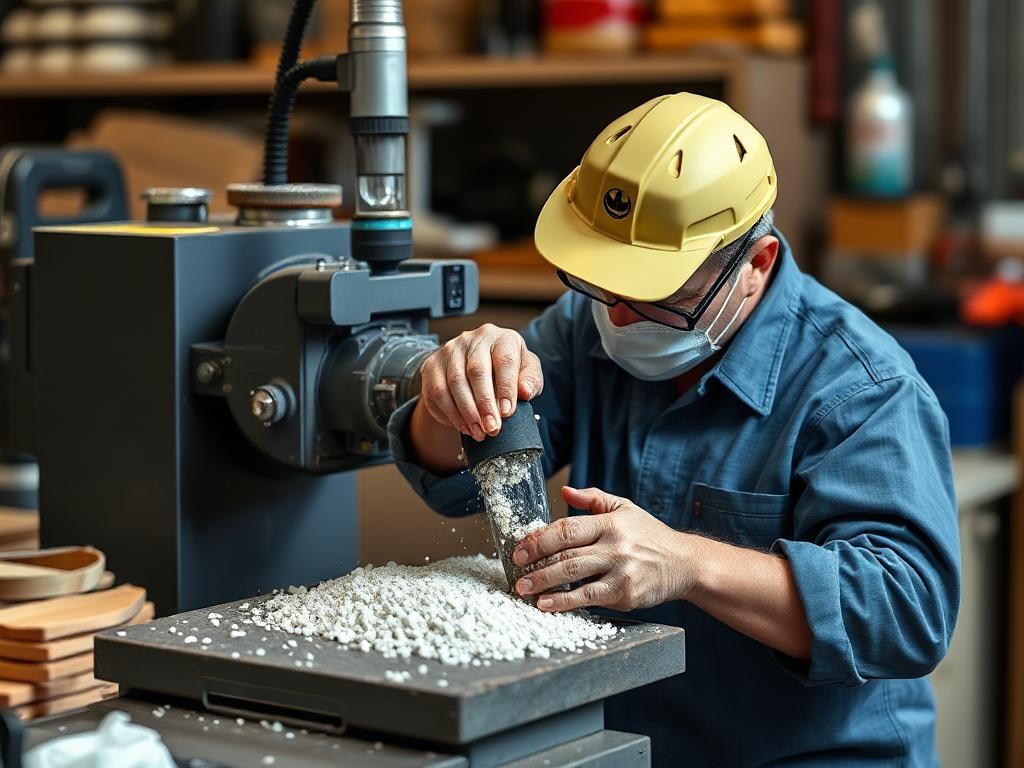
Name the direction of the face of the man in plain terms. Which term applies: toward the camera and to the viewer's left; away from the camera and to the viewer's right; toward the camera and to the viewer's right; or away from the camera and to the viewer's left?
toward the camera and to the viewer's left

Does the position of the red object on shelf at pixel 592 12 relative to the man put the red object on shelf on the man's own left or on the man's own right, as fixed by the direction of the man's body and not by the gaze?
on the man's own right

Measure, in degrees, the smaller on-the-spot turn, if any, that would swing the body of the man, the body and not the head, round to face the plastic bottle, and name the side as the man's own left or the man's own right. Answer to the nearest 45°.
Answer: approximately 135° to the man's own right

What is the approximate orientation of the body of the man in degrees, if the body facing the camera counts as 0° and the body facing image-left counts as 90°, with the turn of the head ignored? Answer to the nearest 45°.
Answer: approximately 45°

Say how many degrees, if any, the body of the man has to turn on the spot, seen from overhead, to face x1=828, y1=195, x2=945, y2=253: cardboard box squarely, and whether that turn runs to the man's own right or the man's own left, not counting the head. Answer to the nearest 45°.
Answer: approximately 135° to the man's own right

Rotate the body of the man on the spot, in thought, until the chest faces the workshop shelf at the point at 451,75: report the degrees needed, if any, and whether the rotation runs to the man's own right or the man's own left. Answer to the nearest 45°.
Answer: approximately 135° to the man's own right

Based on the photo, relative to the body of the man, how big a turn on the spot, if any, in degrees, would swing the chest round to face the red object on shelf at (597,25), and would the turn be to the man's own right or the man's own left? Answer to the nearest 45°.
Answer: approximately 135° to the man's own right

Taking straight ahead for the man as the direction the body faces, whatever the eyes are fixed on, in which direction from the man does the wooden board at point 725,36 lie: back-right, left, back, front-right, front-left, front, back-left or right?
back-right
